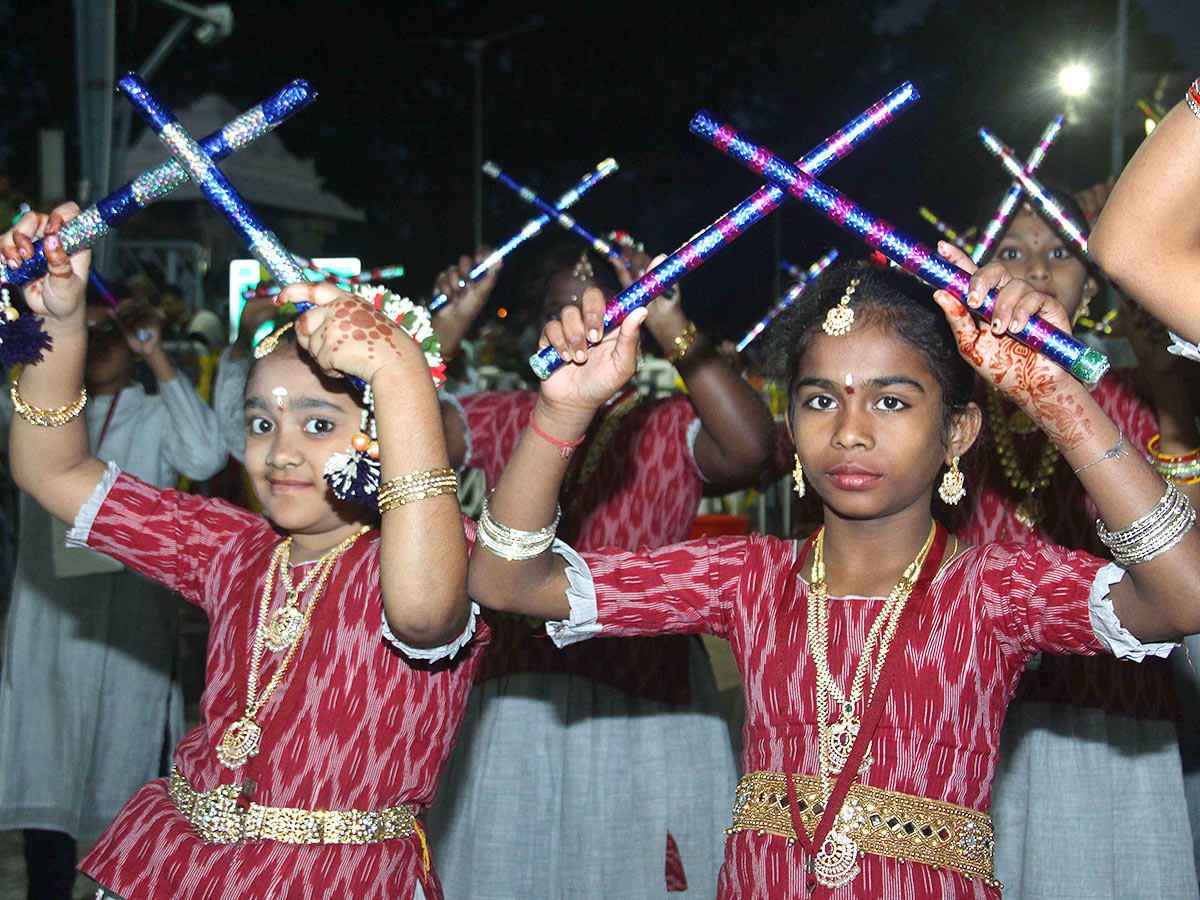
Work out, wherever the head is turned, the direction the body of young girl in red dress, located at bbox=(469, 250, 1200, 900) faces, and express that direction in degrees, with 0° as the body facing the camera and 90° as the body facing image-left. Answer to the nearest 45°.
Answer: approximately 0°

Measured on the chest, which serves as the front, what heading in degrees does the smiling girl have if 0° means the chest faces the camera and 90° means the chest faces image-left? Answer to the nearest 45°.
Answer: approximately 45°

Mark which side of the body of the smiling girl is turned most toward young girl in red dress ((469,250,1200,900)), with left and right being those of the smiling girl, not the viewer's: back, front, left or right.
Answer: left

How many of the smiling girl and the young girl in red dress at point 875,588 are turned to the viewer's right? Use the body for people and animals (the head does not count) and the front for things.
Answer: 0

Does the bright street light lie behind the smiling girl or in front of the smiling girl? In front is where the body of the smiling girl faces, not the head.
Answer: behind

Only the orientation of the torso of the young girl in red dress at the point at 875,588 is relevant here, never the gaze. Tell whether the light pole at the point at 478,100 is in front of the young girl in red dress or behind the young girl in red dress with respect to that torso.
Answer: behind

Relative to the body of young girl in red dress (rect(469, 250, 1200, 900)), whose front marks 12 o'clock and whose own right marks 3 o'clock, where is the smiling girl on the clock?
The smiling girl is roughly at 3 o'clock from the young girl in red dress.

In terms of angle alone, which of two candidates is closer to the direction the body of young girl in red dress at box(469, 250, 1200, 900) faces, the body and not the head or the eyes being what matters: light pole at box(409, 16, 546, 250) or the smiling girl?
the smiling girl

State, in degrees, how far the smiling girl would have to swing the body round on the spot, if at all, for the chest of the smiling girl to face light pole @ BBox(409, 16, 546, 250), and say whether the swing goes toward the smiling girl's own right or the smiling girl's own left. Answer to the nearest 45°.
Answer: approximately 135° to the smiling girl's own right
